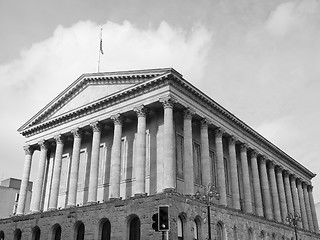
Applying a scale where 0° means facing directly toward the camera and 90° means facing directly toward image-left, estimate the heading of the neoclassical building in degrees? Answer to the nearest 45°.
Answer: approximately 45°

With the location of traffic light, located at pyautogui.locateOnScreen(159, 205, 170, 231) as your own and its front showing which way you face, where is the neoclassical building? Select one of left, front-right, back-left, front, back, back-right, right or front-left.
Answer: back

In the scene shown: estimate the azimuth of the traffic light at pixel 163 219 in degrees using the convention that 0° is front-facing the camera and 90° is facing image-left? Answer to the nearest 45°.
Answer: approximately 0°

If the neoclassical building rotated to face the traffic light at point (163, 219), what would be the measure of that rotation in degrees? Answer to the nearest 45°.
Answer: approximately 45° to its left
